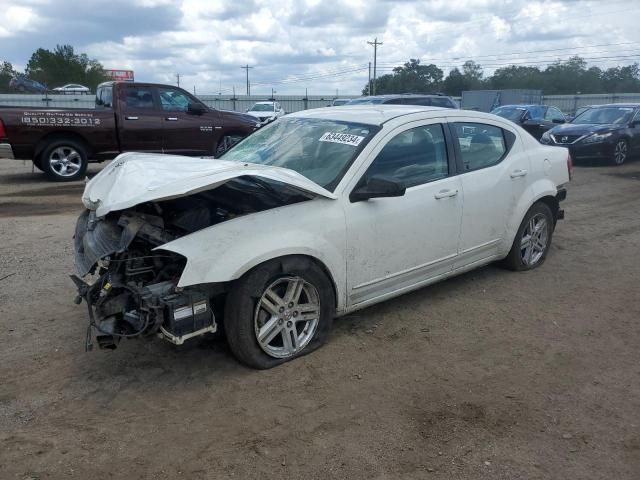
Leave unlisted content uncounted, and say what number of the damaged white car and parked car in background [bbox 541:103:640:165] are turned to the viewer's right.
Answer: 0

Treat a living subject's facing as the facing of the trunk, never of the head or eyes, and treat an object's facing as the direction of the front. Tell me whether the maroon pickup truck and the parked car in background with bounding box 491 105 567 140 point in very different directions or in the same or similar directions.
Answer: very different directions

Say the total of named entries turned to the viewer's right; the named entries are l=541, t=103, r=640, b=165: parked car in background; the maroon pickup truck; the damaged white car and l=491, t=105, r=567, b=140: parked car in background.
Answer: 1

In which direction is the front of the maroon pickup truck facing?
to the viewer's right

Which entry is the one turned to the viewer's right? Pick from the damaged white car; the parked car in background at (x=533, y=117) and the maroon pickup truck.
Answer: the maroon pickup truck

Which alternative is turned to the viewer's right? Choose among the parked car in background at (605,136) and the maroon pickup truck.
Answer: the maroon pickup truck

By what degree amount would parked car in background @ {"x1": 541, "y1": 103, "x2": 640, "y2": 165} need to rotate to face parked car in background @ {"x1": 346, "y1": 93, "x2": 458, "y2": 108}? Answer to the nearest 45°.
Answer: approximately 45° to its right

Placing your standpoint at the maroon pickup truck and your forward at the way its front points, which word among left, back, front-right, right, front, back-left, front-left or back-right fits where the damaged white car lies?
right

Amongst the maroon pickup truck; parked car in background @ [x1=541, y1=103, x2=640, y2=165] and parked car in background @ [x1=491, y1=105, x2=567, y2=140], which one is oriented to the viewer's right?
the maroon pickup truck

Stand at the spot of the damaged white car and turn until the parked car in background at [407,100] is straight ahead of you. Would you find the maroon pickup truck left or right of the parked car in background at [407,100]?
left

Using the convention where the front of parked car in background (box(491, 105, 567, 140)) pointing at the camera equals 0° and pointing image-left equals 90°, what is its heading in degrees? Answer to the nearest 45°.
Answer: approximately 45°

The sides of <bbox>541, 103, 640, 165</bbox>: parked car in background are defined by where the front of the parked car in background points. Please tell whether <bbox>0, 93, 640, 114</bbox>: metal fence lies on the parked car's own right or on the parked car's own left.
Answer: on the parked car's own right

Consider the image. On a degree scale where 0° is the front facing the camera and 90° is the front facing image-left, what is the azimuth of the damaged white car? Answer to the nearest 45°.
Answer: approximately 45°

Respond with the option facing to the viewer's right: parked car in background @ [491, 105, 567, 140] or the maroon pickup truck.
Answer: the maroon pickup truck
